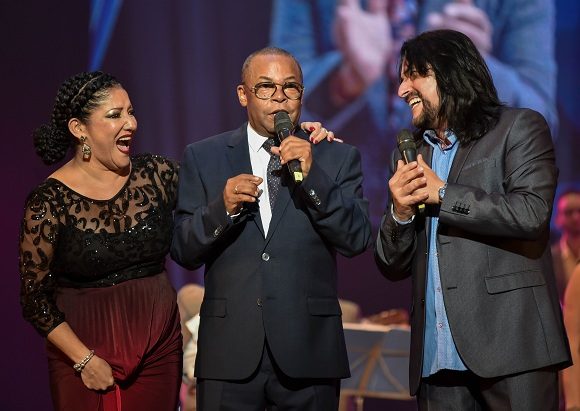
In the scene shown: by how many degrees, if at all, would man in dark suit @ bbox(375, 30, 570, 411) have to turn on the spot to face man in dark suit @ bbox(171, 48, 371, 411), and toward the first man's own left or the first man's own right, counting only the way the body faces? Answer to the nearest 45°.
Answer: approximately 45° to the first man's own right

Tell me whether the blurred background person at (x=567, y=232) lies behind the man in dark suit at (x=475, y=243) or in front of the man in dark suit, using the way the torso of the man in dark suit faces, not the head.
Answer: behind

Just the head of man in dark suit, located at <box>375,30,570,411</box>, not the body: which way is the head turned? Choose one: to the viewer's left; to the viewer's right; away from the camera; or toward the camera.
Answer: to the viewer's left

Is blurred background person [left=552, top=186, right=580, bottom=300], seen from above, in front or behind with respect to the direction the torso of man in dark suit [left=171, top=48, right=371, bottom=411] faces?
behind

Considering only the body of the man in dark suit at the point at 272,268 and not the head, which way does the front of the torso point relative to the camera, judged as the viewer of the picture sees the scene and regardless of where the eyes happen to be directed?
toward the camera

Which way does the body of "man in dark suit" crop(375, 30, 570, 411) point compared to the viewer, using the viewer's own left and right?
facing the viewer and to the left of the viewer

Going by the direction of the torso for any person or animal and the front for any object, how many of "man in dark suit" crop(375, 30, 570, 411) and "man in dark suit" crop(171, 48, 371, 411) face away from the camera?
0

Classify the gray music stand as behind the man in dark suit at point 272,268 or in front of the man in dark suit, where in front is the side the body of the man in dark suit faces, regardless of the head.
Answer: behind

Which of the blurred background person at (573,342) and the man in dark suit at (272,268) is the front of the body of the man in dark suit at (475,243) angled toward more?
the man in dark suit

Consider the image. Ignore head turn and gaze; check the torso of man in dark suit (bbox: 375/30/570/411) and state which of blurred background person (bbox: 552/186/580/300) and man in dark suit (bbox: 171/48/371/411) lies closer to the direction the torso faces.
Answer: the man in dark suit
